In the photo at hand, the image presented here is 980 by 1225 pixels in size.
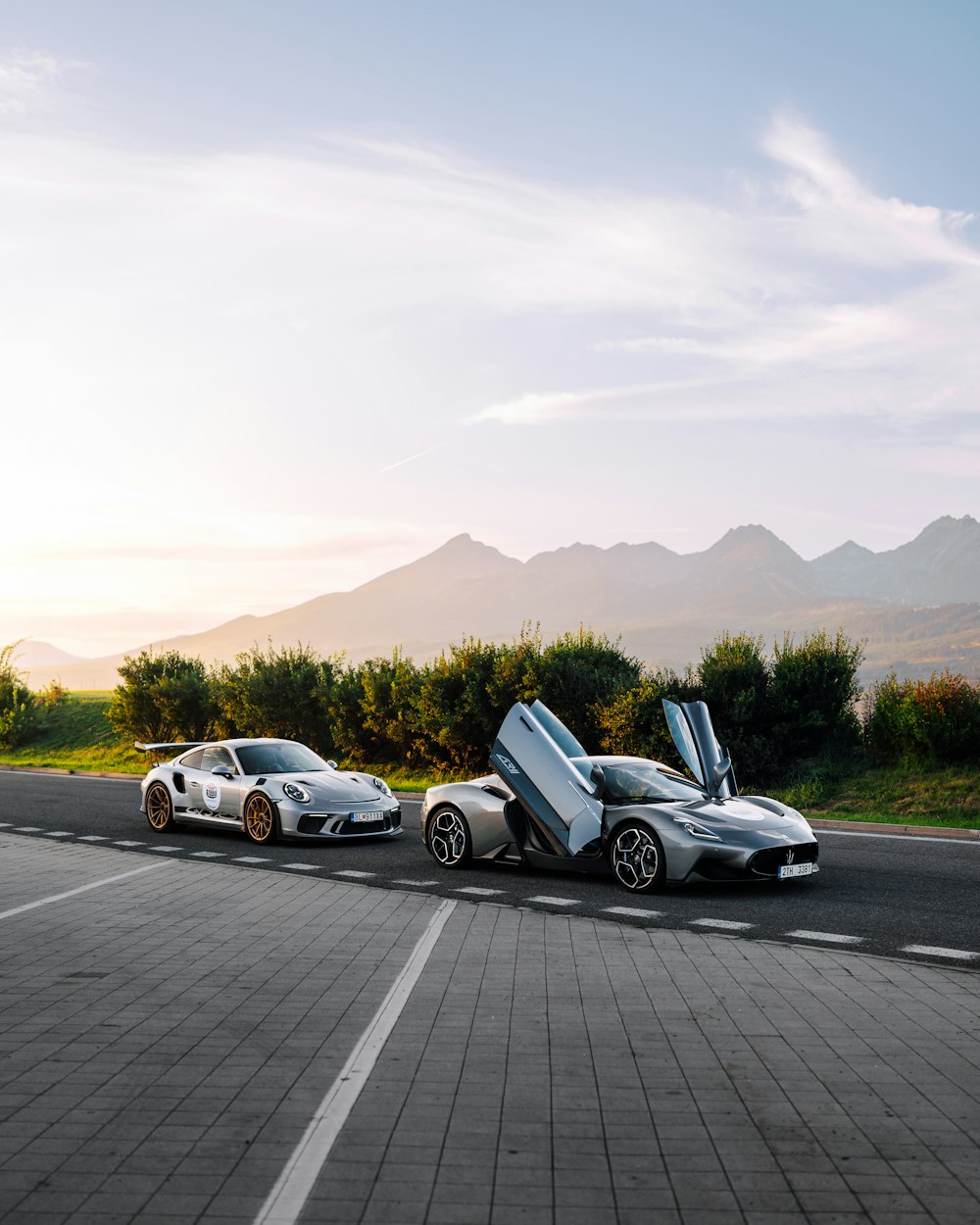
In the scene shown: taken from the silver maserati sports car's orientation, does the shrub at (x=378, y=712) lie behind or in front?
behind

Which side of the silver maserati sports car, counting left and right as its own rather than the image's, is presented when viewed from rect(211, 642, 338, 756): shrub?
back

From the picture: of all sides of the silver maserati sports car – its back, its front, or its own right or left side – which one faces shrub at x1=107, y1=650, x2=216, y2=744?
back

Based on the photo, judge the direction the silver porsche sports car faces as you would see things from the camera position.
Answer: facing the viewer and to the right of the viewer

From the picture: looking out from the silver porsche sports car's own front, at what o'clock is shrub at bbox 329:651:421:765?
The shrub is roughly at 8 o'clock from the silver porsche sports car.

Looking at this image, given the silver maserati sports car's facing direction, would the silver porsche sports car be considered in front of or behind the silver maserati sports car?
behind

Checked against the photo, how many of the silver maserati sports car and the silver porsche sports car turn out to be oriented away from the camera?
0

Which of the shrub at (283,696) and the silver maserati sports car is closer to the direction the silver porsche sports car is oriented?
the silver maserati sports car

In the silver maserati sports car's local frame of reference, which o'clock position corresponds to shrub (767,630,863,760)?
The shrub is roughly at 8 o'clock from the silver maserati sports car.

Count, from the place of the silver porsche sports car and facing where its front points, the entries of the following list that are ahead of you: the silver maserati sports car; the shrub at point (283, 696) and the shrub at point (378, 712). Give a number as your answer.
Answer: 1
